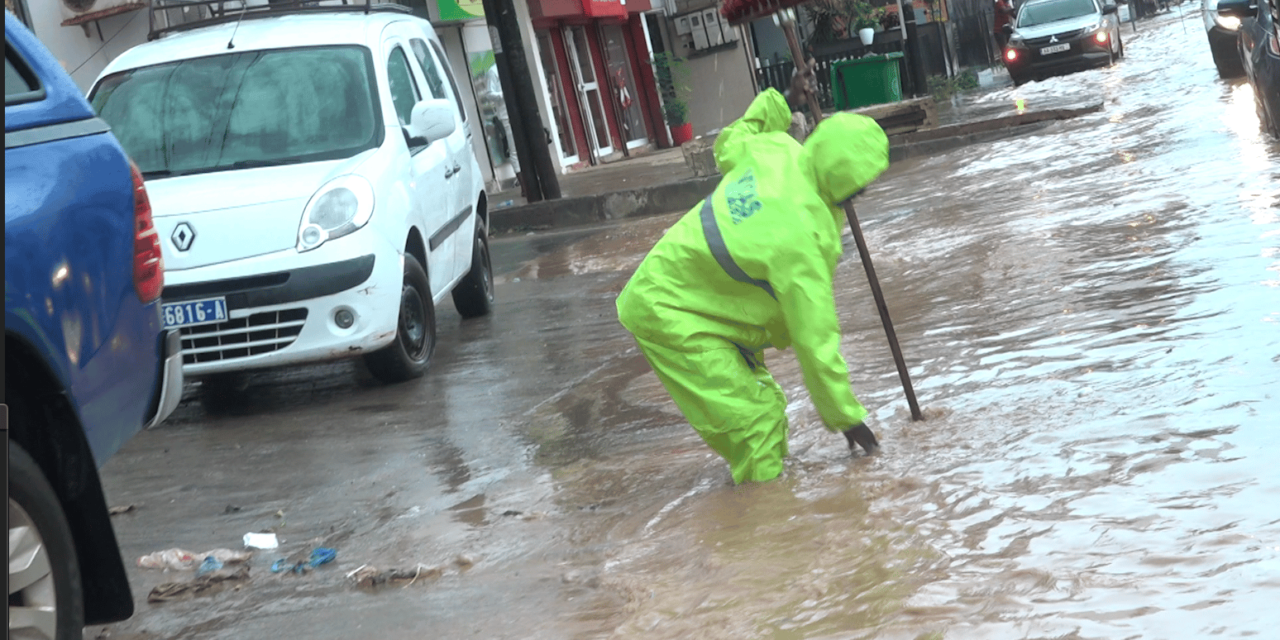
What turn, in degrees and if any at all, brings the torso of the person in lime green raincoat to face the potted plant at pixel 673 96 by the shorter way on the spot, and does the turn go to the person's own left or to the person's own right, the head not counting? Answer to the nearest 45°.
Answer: approximately 45° to the person's own left

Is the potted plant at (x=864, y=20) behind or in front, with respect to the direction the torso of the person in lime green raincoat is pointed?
in front

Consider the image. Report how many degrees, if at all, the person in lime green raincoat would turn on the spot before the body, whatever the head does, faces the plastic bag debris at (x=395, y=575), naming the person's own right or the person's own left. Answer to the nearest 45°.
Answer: approximately 135° to the person's own right

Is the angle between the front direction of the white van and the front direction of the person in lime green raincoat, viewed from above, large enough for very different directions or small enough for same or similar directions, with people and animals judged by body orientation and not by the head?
very different directions

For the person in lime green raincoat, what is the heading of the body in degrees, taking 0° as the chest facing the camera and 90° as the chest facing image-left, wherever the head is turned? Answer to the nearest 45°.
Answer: approximately 225°

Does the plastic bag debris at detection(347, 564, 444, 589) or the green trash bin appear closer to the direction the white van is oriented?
the plastic bag debris

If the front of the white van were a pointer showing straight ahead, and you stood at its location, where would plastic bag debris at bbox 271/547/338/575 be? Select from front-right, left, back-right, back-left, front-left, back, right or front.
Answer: front-left

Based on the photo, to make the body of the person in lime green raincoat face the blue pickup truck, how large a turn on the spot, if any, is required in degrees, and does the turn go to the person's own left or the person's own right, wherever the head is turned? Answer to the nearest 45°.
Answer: approximately 180°

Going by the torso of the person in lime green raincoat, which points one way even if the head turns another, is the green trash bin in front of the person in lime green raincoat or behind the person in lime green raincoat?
in front

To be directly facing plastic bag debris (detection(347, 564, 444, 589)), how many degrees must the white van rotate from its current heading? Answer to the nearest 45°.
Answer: approximately 45° to its left

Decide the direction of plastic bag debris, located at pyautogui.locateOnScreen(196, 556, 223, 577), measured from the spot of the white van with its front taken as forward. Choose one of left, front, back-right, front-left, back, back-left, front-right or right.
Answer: front-left

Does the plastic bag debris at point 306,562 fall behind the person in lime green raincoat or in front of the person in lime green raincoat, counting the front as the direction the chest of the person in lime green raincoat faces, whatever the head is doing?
behind
